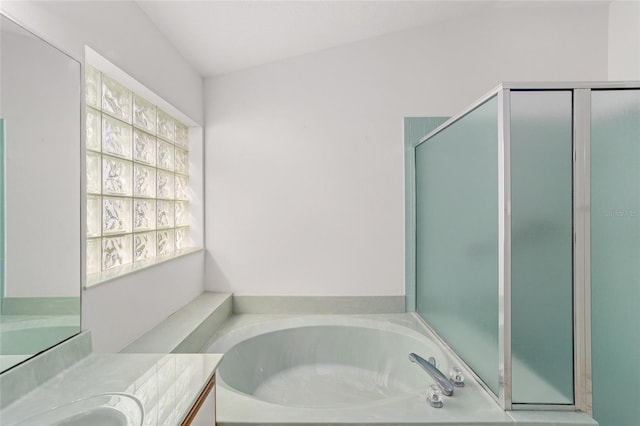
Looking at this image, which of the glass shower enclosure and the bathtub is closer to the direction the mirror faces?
the glass shower enclosure

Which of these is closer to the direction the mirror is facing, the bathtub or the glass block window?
the bathtub

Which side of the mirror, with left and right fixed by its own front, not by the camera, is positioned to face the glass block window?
left

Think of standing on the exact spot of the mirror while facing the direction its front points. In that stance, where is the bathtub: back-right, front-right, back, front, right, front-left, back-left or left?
front-left

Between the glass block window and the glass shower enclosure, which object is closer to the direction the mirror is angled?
the glass shower enclosure

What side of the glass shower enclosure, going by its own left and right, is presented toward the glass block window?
right

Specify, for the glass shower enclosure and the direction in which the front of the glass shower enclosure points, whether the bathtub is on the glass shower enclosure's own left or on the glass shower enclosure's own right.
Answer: on the glass shower enclosure's own right

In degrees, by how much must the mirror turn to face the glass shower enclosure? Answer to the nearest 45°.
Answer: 0° — it already faces it
